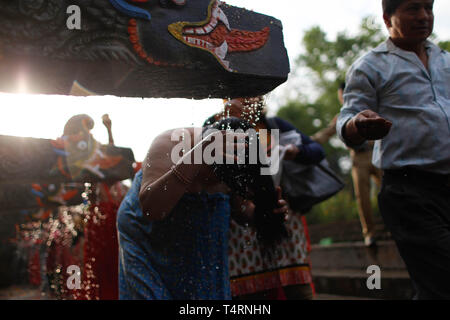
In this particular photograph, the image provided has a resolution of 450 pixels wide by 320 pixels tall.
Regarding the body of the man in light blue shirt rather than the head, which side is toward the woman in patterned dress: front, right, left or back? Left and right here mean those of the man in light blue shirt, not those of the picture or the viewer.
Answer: right

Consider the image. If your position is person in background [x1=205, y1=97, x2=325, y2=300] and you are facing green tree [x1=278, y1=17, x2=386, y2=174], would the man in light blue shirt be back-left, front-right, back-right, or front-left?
back-right
